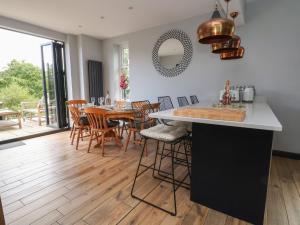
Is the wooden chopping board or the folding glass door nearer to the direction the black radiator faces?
the wooden chopping board

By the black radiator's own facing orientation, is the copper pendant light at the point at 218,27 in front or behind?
in front

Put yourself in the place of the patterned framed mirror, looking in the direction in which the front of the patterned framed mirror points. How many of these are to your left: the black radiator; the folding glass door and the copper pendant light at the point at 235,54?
1

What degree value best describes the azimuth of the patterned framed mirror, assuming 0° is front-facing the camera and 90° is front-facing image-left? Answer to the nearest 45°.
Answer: approximately 45°

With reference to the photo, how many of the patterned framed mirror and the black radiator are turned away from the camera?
0

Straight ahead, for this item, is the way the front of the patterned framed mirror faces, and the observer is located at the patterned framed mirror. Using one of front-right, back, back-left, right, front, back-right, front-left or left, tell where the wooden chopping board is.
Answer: front-left

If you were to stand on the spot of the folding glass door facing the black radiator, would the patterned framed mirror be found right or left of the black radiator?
right

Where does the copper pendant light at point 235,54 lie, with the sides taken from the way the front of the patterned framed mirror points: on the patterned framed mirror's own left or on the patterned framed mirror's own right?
on the patterned framed mirror's own left

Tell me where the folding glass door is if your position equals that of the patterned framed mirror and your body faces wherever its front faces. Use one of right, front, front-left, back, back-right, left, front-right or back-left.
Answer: front-right

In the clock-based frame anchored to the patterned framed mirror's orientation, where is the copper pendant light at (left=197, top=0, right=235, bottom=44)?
The copper pendant light is roughly at 10 o'clock from the patterned framed mirror.
